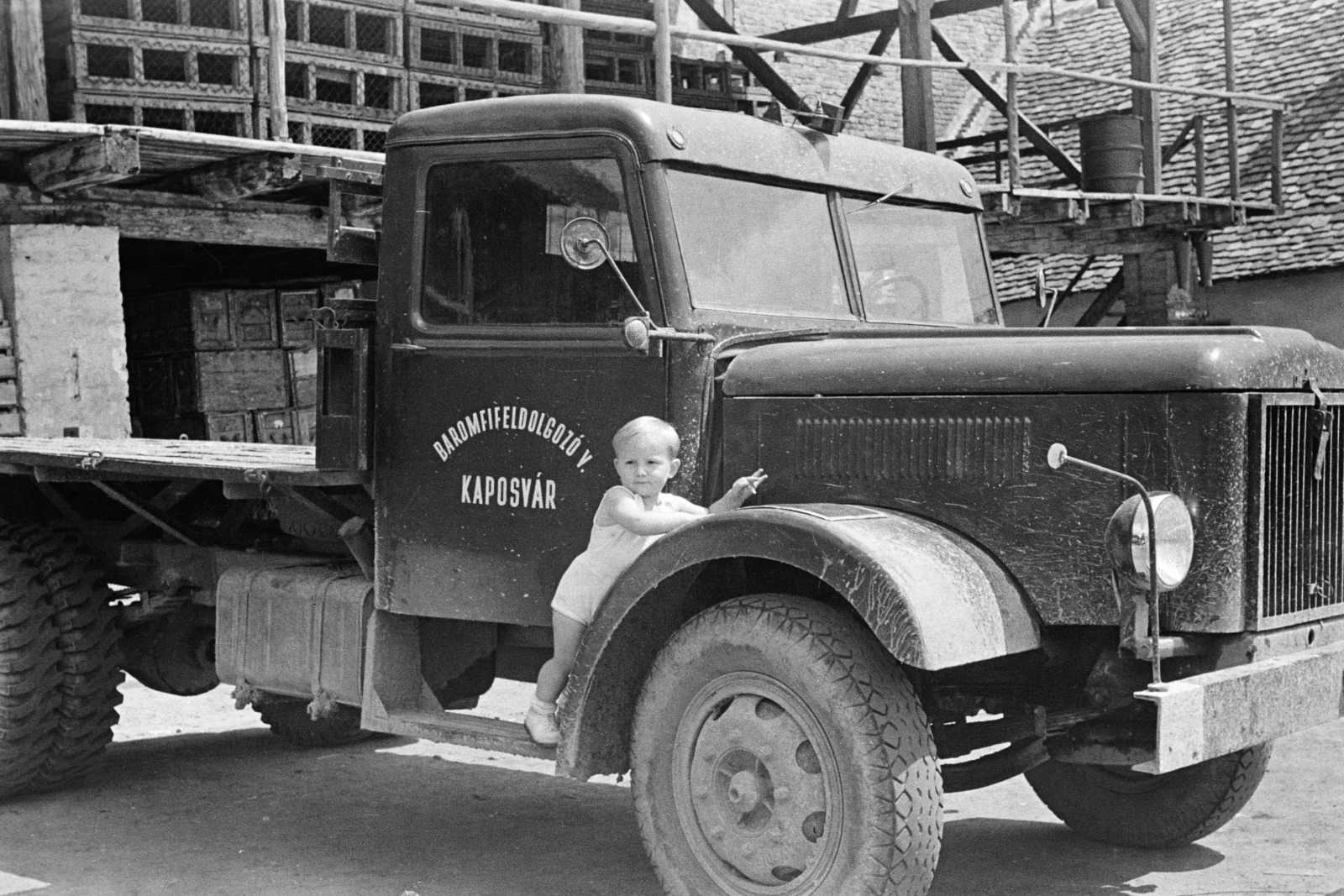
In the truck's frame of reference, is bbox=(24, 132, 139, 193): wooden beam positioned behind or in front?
behind

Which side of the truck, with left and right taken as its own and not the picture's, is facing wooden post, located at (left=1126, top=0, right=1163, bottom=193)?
left

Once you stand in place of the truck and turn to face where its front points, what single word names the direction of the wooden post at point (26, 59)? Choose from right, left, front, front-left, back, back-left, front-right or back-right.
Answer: back

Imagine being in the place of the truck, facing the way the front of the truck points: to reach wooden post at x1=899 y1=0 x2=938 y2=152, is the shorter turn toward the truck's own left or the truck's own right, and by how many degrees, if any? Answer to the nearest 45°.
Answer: approximately 135° to the truck's own left

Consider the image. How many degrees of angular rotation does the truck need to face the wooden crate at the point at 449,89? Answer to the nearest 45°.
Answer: approximately 135° to its left

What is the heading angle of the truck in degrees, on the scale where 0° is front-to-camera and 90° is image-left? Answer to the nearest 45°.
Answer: approximately 315°

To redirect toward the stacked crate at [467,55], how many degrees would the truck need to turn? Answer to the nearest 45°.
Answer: approximately 135° to its left

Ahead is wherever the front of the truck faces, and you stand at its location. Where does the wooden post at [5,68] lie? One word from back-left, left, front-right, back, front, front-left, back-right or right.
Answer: back

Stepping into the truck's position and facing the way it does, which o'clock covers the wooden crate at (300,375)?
The wooden crate is roughly at 7 o'clock from the truck.

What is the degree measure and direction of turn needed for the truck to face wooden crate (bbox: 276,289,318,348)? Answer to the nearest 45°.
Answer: approximately 135° to its left

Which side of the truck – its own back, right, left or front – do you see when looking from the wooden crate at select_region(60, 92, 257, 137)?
back
